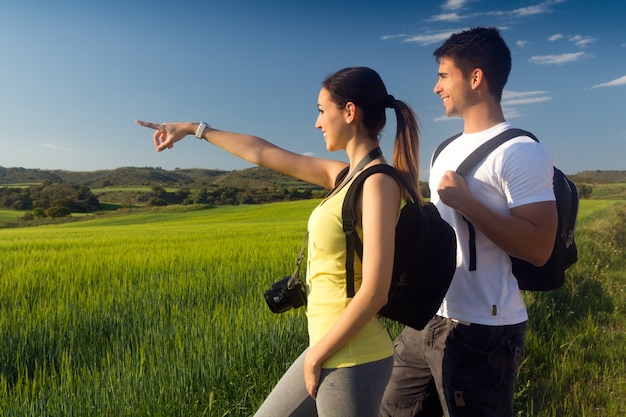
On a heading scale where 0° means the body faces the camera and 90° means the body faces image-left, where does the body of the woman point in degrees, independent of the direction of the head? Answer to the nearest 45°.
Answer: approximately 90°

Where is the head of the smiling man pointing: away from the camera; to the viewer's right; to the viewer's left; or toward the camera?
to the viewer's left

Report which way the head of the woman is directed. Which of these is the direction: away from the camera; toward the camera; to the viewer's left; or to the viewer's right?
to the viewer's left

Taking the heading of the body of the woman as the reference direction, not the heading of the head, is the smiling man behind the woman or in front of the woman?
behind
